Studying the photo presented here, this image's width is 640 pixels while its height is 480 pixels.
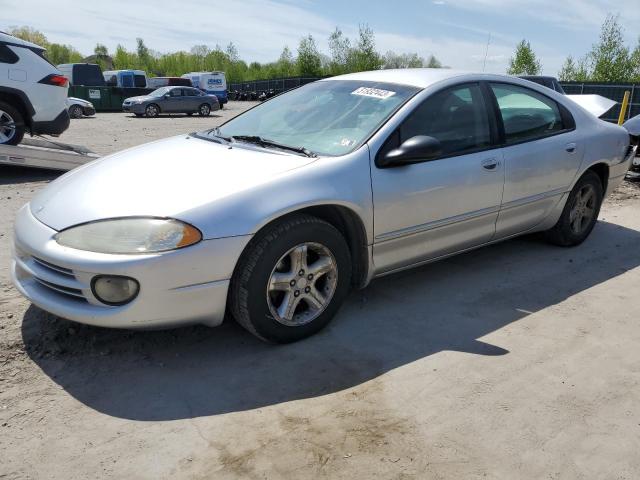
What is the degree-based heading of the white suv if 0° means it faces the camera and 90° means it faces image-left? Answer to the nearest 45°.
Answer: approximately 90°

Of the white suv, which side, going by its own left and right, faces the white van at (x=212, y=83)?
right

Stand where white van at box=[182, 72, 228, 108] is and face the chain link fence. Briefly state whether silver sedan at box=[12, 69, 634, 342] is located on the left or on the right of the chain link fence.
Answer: right

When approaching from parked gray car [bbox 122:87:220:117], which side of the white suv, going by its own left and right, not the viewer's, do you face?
right

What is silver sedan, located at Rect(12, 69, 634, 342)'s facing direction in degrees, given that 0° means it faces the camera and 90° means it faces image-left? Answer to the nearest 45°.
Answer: approximately 45°

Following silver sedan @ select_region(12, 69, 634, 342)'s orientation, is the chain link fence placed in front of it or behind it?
behind
